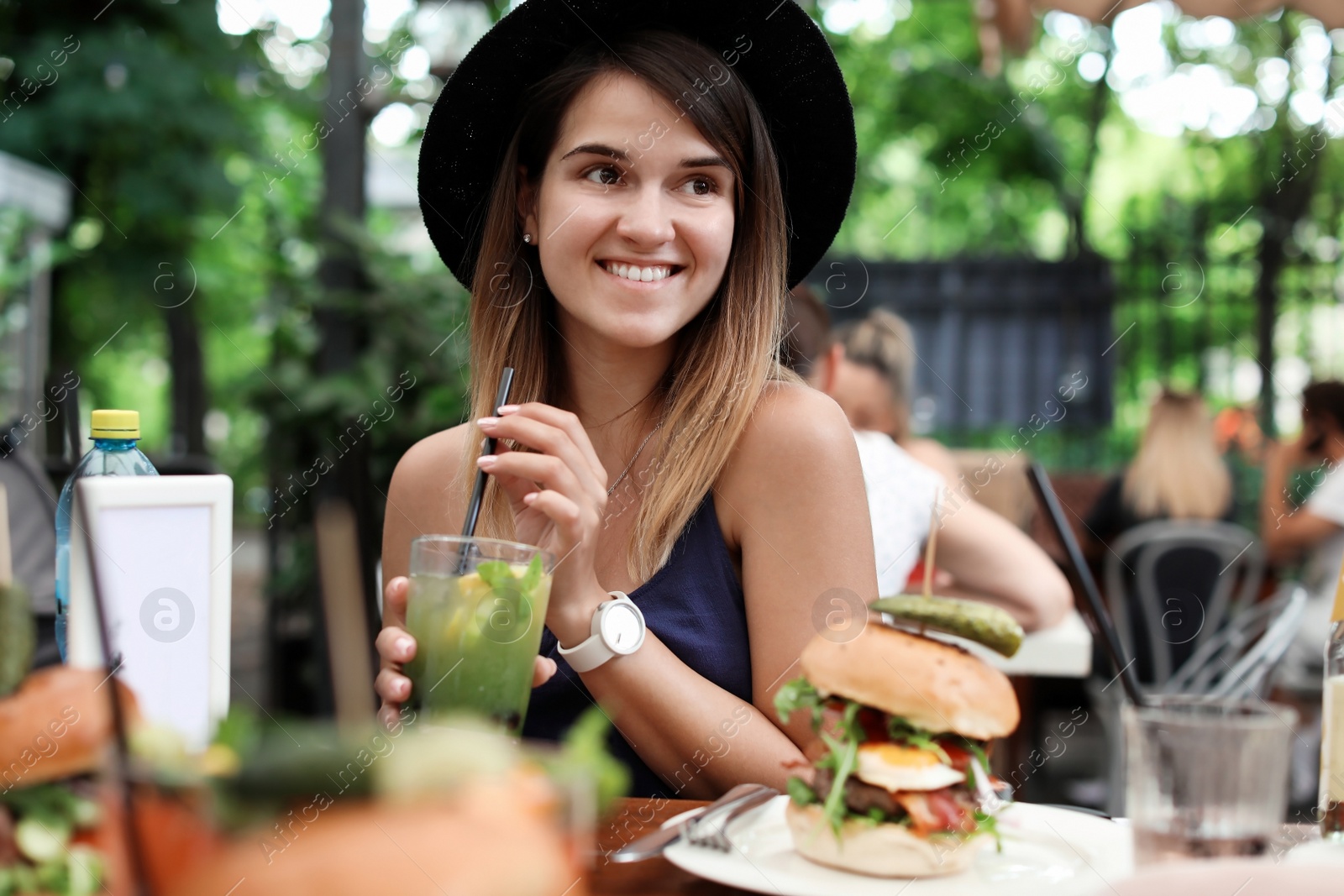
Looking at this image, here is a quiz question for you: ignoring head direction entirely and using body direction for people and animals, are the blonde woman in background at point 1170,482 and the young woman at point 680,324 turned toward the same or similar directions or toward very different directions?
very different directions

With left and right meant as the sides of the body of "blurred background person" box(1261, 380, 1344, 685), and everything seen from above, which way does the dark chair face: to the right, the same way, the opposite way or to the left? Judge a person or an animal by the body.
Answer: to the right

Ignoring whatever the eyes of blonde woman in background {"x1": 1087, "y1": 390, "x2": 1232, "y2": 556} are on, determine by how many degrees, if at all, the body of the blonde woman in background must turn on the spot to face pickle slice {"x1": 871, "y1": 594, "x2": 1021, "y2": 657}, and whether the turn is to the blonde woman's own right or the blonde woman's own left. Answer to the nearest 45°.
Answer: approximately 180°

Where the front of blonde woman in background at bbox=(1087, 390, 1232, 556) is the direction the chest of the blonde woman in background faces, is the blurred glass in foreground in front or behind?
behind

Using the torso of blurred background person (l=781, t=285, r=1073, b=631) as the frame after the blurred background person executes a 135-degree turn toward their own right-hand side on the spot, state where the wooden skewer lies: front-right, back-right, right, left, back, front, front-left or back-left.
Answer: left

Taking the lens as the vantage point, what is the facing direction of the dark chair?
facing away from the viewer

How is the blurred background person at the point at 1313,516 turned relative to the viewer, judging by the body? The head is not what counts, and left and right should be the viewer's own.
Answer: facing to the left of the viewer

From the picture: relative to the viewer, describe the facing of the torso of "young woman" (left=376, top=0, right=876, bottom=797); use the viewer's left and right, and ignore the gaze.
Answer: facing the viewer

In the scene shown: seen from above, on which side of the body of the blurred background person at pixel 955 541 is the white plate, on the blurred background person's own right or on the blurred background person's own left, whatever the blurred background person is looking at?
on the blurred background person's own right

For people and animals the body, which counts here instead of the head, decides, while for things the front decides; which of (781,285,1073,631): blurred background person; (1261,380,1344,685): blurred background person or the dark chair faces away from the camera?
the dark chair

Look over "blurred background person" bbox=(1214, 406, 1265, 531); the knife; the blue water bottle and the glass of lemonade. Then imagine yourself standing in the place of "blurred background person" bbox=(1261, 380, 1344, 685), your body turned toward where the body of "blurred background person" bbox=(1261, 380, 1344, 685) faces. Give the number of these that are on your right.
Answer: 1

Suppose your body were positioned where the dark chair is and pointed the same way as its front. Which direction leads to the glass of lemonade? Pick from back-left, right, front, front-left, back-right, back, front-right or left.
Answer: back

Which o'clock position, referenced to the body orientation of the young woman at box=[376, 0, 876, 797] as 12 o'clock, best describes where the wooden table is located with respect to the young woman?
The wooden table is roughly at 12 o'clock from the young woman.

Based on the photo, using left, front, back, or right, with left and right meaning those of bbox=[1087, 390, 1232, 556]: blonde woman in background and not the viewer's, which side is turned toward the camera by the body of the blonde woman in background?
back

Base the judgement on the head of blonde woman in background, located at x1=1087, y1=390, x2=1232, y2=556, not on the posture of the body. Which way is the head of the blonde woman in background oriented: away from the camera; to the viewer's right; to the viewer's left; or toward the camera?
away from the camera

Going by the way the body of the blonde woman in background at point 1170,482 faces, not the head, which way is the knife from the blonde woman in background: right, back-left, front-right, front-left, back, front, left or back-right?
back
